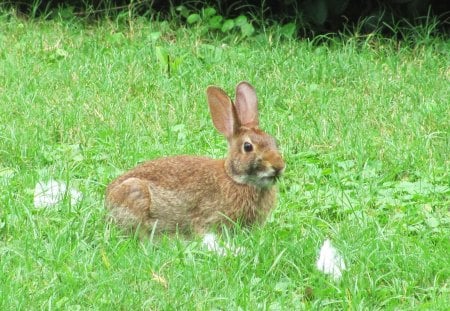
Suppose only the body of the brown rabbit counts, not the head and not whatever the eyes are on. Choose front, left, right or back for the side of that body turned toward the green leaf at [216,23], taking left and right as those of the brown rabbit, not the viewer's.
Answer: left

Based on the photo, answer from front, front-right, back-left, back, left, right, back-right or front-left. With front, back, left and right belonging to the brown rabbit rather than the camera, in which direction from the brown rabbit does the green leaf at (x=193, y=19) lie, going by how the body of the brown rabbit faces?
left

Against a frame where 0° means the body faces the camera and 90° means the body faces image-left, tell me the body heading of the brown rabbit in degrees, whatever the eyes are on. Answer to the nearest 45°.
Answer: approximately 270°

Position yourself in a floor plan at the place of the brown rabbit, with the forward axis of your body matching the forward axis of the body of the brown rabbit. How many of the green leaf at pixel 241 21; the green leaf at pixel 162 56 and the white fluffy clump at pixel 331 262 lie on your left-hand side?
2

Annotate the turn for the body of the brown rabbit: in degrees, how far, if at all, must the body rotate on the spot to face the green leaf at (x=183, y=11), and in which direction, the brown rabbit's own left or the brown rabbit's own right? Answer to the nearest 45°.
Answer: approximately 90° to the brown rabbit's own left

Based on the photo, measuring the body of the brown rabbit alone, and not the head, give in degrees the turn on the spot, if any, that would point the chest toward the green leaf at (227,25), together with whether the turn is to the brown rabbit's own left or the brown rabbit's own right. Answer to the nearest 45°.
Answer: approximately 90° to the brown rabbit's own left

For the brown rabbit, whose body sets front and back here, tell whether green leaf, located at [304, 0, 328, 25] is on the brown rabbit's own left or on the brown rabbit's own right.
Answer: on the brown rabbit's own left

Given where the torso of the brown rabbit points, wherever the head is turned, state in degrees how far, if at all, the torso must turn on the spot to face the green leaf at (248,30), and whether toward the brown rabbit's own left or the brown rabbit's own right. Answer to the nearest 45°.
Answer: approximately 90° to the brown rabbit's own left

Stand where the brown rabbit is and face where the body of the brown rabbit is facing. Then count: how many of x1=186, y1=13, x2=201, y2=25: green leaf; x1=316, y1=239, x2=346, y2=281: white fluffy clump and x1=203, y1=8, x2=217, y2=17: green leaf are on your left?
2

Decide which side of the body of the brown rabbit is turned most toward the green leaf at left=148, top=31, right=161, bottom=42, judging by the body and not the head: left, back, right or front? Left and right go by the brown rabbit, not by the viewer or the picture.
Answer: left

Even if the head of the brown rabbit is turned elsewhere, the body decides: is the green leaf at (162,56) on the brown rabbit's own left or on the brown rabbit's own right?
on the brown rabbit's own left

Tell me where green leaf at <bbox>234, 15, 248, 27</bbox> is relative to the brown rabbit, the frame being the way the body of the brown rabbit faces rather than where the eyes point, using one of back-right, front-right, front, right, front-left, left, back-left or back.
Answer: left

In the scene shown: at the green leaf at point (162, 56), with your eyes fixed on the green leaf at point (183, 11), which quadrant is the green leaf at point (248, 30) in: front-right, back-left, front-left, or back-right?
front-right
